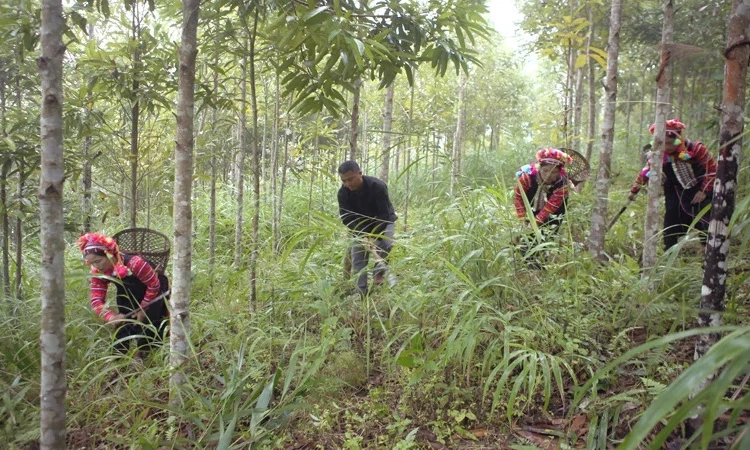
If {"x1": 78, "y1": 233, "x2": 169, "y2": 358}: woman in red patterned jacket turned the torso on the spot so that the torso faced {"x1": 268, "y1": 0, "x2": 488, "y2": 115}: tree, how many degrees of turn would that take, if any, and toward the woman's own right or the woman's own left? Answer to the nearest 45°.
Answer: approximately 90° to the woman's own left

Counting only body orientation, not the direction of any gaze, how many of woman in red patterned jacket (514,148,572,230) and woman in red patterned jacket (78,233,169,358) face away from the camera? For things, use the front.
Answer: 0

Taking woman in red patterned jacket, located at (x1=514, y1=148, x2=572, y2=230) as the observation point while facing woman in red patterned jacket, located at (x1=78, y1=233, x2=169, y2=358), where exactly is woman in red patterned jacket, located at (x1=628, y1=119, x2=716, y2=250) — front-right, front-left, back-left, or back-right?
back-left

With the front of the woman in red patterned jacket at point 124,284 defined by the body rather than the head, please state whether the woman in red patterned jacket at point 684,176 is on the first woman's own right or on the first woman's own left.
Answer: on the first woman's own left

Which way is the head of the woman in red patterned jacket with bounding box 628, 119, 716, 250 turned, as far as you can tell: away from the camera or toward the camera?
toward the camera

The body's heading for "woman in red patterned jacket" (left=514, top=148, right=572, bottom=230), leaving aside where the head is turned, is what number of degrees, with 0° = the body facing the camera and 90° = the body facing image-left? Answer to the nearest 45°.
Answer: approximately 45°
